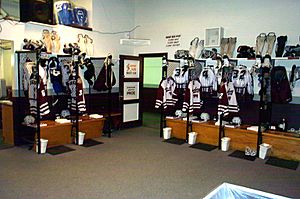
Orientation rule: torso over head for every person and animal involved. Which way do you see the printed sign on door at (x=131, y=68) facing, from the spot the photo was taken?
facing the viewer

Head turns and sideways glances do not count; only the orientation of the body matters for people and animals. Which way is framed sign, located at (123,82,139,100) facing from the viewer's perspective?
toward the camera

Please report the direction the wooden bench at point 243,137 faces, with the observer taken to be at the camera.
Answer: facing the viewer and to the left of the viewer

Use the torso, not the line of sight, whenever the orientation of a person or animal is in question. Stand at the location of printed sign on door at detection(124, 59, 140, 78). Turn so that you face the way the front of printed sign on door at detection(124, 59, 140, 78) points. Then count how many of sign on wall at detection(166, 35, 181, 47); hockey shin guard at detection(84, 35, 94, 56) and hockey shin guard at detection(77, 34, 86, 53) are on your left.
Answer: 1

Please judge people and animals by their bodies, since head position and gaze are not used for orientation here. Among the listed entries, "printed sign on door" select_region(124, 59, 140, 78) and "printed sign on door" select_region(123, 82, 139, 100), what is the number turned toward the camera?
2

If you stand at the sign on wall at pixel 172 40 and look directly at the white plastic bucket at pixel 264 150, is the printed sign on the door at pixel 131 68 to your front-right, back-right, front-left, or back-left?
back-right

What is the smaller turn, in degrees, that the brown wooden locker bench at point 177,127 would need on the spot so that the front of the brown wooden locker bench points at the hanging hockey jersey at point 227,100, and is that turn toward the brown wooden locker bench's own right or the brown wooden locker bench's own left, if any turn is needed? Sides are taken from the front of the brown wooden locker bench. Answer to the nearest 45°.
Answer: approximately 90° to the brown wooden locker bench's own left

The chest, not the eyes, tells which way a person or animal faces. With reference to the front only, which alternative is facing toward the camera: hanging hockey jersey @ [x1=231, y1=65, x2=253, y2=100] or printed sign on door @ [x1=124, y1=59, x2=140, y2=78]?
the printed sign on door

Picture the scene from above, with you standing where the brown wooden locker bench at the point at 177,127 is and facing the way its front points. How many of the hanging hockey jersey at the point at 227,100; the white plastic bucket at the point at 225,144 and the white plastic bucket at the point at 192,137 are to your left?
3

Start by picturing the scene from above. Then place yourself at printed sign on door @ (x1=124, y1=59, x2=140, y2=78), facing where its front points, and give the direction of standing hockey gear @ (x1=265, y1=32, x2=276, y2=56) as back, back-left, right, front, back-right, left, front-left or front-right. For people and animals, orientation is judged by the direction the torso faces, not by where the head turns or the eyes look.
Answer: front-left
